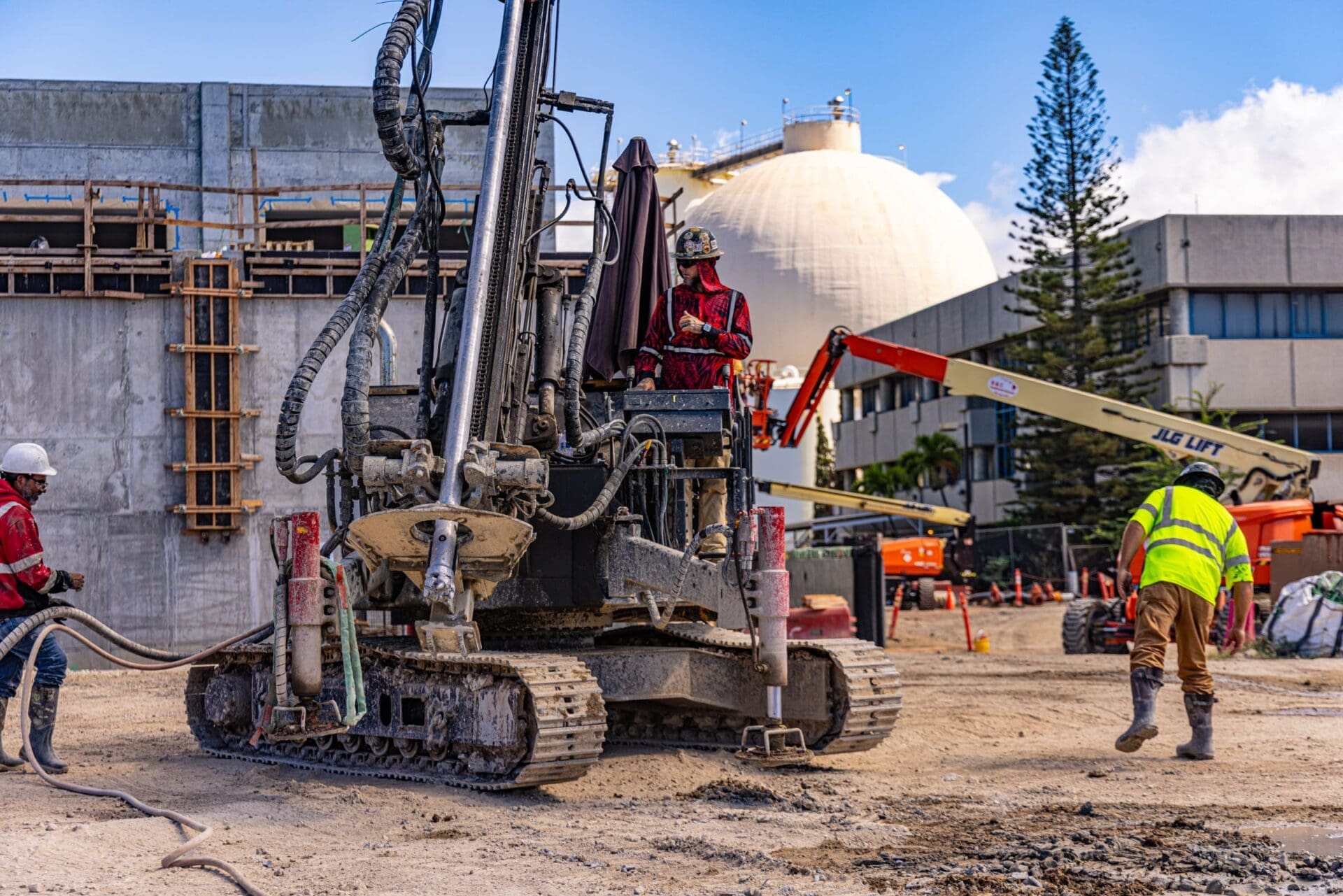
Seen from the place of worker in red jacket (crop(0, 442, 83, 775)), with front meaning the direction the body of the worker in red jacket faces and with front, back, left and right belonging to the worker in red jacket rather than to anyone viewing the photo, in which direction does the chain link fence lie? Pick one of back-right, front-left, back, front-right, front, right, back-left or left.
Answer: front-left

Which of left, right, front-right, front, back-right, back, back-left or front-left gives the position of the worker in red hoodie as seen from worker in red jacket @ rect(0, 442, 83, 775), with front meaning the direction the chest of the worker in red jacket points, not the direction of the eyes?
front

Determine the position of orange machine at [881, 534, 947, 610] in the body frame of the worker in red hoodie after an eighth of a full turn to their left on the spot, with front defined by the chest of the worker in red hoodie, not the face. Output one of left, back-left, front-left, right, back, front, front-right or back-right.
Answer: back

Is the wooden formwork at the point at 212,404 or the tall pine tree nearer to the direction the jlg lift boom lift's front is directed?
the wooden formwork

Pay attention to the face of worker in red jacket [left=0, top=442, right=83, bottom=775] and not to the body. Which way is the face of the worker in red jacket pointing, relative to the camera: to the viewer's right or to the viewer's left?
to the viewer's right

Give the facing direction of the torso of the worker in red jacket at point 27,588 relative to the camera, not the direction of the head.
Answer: to the viewer's right

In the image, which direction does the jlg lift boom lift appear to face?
to the viewer's left

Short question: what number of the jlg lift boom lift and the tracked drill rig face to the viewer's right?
0

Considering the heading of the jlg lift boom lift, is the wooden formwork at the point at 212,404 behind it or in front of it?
in front

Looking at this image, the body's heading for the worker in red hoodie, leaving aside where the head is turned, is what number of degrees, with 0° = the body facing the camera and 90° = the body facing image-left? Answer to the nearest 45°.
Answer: approximately 45°

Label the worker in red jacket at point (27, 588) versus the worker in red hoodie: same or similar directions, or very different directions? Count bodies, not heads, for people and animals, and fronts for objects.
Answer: very different directions
